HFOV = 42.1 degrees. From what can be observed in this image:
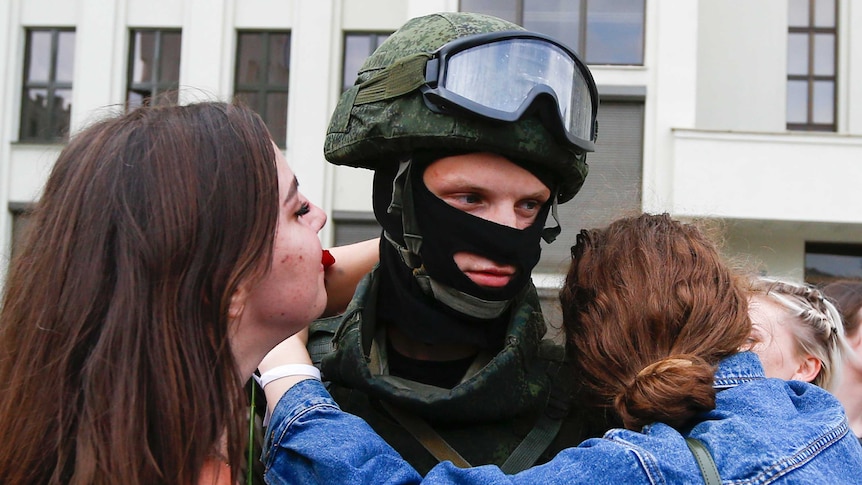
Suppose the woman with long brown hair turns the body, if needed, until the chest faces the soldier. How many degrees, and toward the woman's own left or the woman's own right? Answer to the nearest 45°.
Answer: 0° — they already face them

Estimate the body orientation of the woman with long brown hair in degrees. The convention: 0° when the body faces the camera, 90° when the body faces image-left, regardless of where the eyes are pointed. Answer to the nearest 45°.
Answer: approximately 225°

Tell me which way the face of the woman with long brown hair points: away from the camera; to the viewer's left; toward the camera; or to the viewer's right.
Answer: to the viewer's right

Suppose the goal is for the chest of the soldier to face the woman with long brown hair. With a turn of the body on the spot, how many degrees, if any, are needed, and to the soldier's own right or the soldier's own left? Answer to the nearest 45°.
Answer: approximately 90° to the soldier's own right

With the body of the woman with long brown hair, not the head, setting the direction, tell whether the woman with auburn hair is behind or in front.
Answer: in front

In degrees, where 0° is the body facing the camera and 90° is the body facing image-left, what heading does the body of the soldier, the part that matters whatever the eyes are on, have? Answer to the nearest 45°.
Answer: approximately 315°

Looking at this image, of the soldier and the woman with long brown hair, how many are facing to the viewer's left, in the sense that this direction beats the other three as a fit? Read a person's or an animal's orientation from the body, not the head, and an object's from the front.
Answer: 0

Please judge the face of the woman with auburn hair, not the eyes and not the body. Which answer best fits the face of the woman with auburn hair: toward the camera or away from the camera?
away from the camera

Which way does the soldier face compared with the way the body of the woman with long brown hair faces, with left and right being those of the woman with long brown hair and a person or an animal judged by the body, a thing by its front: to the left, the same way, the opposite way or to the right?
to the right
